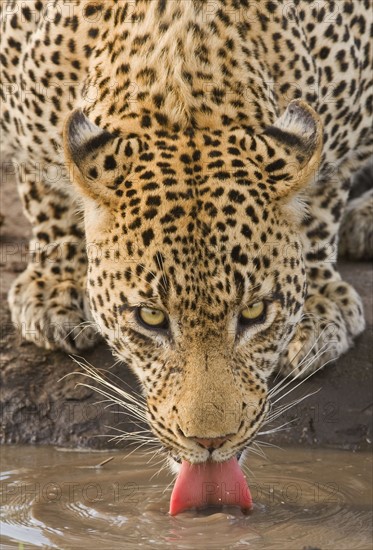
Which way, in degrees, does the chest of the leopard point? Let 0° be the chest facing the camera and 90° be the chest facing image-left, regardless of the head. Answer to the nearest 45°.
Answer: approximately 0°
